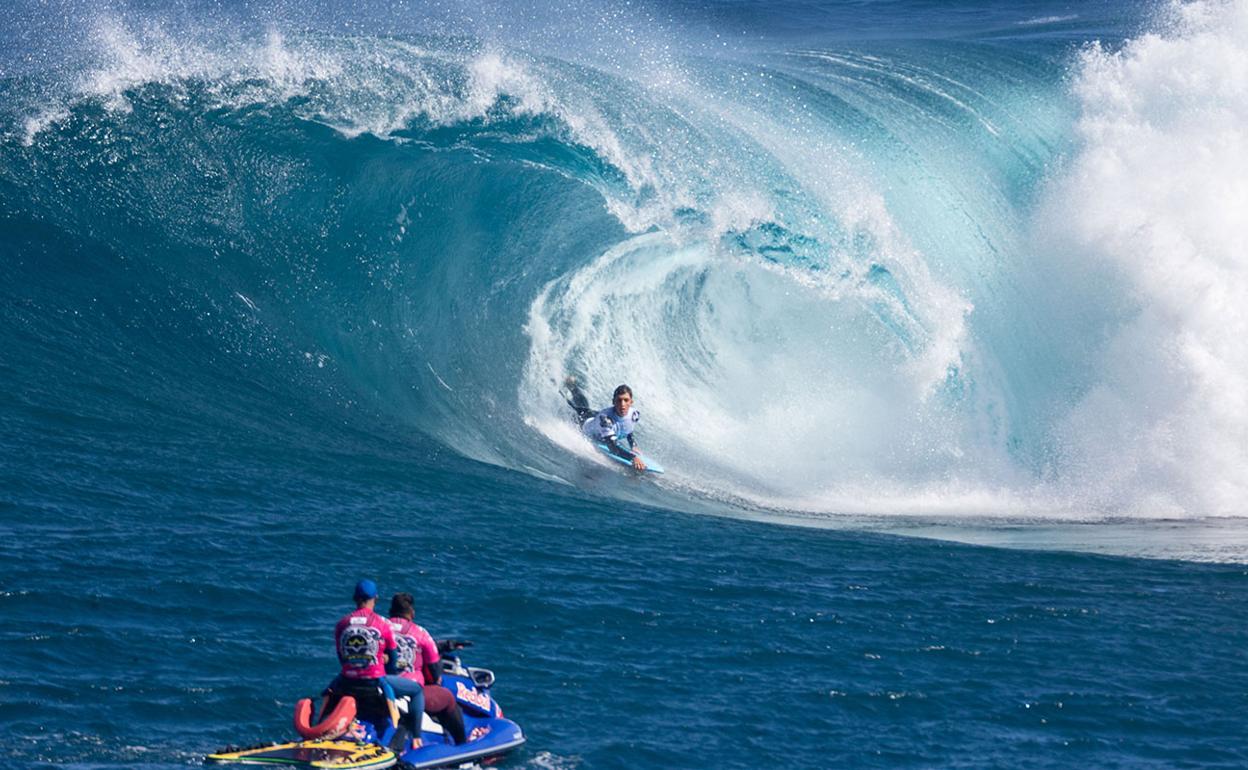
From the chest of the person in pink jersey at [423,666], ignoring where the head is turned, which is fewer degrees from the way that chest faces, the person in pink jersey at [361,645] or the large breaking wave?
the large breaking wave

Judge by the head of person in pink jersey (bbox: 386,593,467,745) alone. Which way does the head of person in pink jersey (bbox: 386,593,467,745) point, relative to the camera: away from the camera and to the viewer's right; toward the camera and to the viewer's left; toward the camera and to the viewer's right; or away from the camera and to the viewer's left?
away from the camera and to the viewer's right

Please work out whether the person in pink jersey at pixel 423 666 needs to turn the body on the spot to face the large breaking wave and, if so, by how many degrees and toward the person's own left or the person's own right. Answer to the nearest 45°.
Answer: approximately 45° to the person's own left

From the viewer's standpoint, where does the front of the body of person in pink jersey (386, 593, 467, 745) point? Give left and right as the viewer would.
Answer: facing away from the viewer and to the right of the viewer

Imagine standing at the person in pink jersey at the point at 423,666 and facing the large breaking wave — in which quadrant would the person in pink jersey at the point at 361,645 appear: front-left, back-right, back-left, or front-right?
back-left

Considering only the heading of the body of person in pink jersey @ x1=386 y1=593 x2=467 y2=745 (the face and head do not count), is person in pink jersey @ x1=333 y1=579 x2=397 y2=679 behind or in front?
behind
